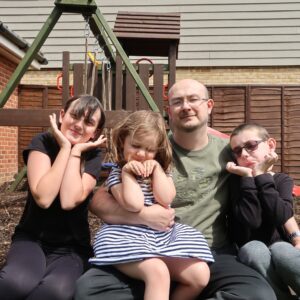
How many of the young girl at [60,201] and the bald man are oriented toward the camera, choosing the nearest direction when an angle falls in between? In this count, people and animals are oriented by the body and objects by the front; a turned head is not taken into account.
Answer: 2

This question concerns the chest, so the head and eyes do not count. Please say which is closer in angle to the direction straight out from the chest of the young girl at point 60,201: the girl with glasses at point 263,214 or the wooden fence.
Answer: the girl with glasses

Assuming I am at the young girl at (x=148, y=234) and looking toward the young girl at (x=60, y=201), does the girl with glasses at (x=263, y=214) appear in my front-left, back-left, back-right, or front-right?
back-right

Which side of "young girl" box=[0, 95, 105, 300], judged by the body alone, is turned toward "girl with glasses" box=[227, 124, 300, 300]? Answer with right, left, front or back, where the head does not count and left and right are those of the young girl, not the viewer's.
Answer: left

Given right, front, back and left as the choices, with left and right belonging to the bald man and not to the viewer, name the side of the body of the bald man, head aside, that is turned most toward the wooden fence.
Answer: back

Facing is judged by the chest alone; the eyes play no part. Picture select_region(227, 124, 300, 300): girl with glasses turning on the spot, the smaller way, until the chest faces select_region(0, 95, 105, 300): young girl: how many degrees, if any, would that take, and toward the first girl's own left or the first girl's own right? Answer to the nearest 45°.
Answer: approximately 45° to the first girl's own right
